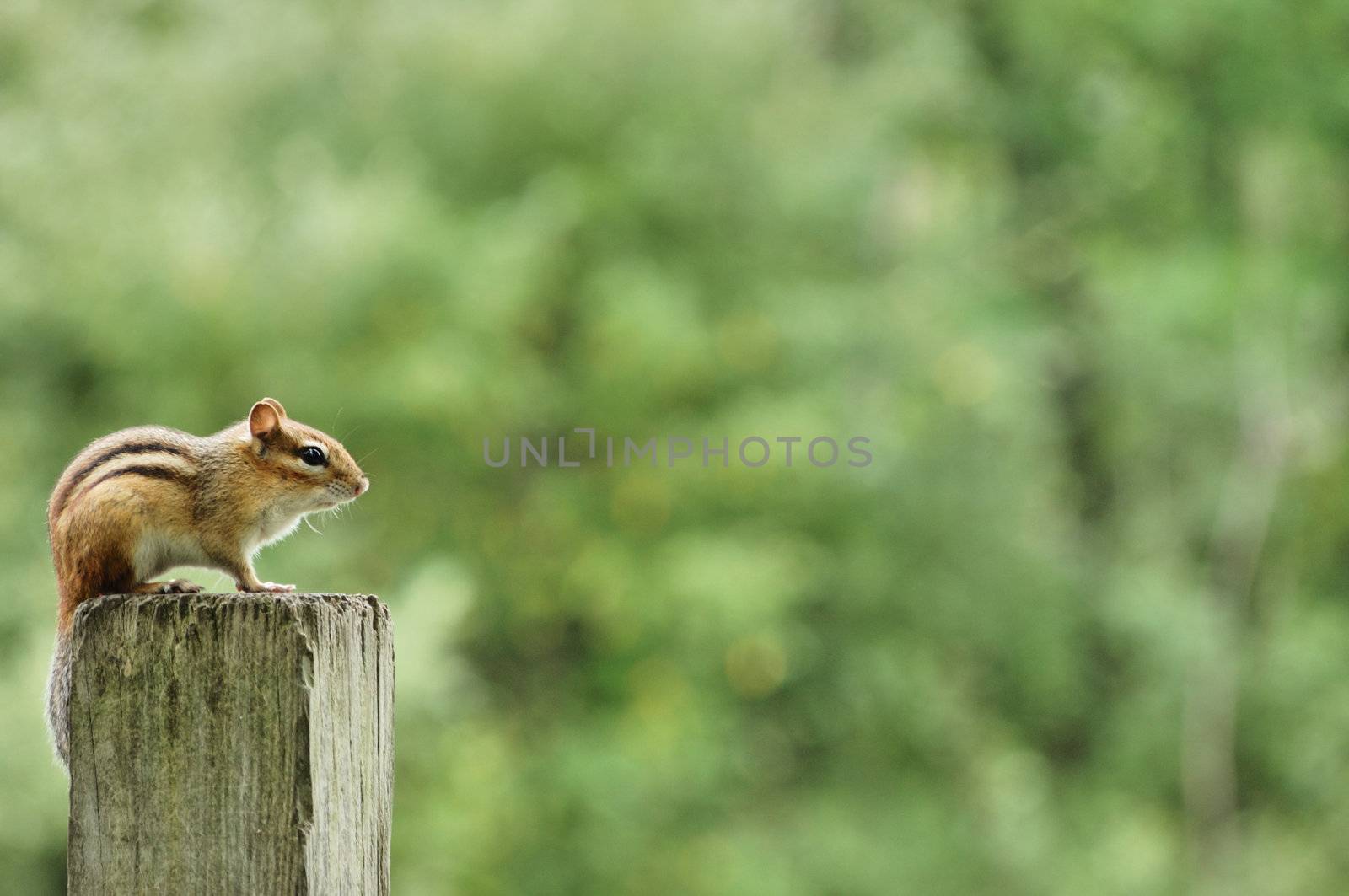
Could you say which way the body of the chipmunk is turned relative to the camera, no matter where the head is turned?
to the viewer's right
